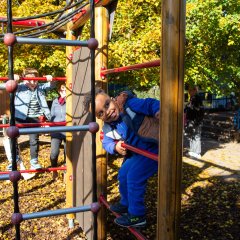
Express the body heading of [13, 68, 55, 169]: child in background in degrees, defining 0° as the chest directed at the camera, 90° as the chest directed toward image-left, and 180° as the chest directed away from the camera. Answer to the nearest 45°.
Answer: approximately 0°

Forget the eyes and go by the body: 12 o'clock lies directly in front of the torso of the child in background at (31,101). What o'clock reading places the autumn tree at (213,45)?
The autumn tree is roughly at 8 o'clock from the child in background.

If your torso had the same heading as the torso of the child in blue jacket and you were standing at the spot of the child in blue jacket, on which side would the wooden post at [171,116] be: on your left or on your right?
on your left

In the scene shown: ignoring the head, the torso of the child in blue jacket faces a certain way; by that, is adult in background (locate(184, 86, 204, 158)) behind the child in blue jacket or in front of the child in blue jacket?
behind

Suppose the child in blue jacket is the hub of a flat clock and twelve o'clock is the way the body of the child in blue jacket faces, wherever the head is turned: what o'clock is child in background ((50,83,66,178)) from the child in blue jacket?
The child in background is roughly at 4 o'clock from the child in blue jacket.

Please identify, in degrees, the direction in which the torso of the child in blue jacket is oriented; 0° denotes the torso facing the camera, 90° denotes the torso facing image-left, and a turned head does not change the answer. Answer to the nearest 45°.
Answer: approximately 45°

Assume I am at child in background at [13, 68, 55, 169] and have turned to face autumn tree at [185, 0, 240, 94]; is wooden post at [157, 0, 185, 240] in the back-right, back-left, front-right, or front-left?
back-right

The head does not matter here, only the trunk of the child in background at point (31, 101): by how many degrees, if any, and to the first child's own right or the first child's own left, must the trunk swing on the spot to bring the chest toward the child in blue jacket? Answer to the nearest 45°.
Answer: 0° — they already face them
